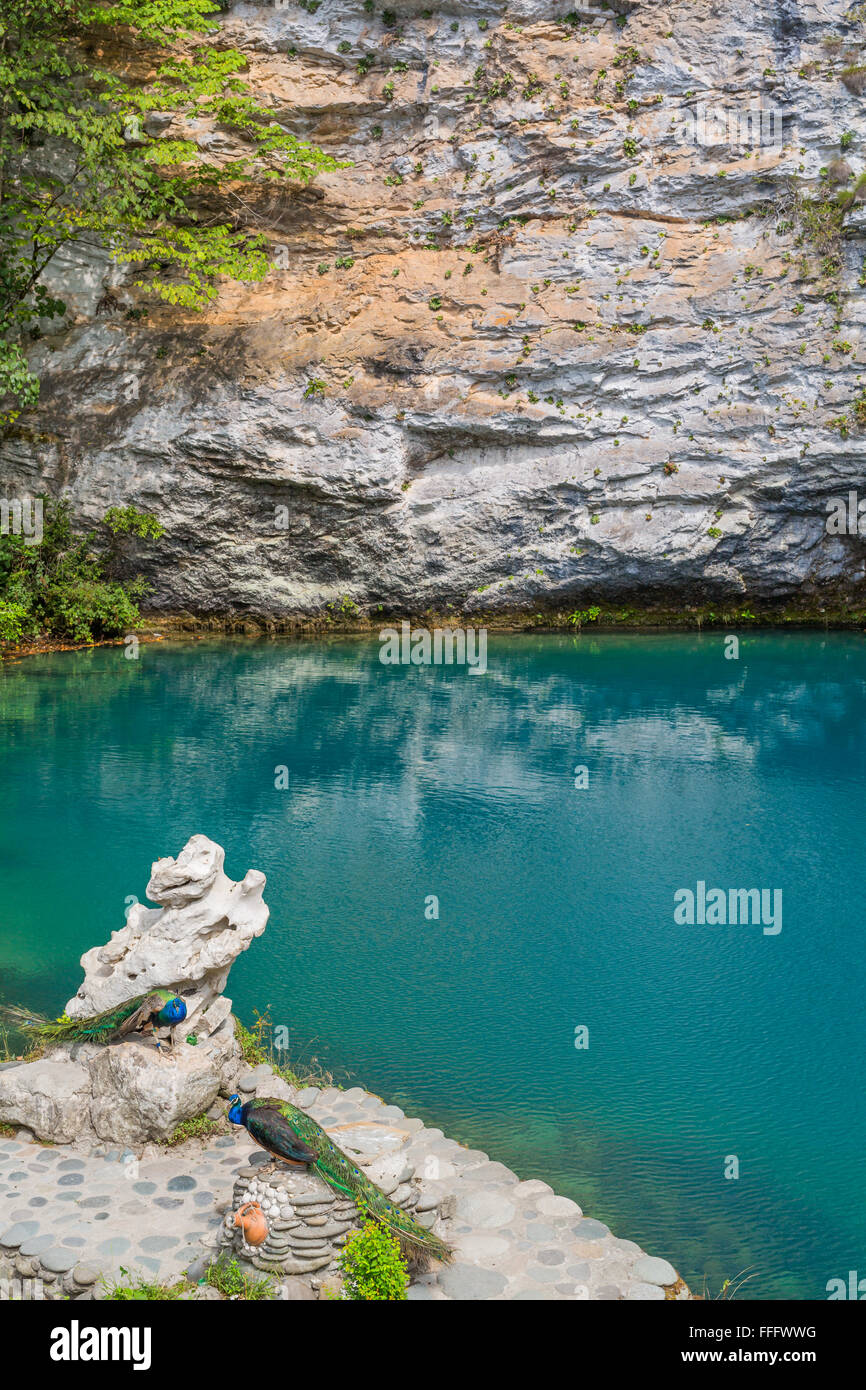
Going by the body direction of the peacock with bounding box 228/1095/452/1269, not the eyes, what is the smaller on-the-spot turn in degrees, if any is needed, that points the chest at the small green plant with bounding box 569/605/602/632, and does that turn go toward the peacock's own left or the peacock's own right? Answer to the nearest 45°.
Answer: approximately 45° to the peacock's own right

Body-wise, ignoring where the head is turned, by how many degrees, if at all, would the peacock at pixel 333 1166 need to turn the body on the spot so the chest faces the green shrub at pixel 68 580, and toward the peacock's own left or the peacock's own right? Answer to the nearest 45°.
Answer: approximately 45° to the peacock's own right

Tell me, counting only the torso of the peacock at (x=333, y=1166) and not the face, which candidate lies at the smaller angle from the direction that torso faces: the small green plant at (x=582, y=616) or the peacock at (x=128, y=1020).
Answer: the peacock

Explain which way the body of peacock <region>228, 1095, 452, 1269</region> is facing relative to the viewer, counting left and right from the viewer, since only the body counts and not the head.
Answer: facing away from the viewer and to the left of the viewer

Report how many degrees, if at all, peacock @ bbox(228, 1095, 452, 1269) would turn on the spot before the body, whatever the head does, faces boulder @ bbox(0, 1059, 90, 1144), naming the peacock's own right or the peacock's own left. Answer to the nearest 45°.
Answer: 0° — it already faces it

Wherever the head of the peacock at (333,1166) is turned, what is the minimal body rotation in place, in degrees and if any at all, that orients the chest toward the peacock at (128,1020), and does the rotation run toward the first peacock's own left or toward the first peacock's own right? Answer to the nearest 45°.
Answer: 0° — it already faces it
